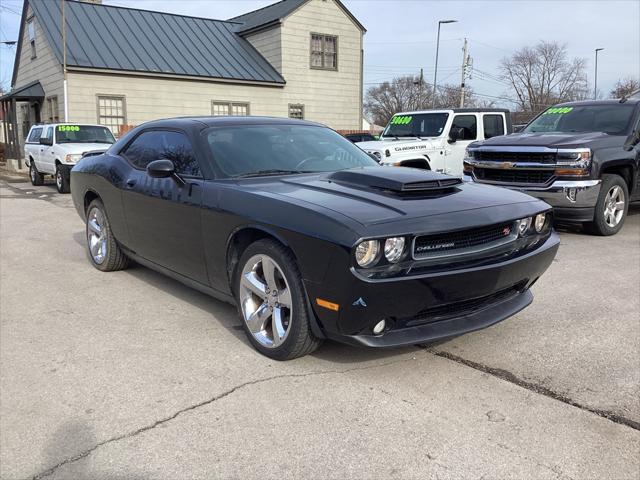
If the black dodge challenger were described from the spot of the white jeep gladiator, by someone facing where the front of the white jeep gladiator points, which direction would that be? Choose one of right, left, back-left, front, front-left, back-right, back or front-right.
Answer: front-left

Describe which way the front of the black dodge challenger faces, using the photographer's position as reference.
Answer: facing the viewer and to the right of the viewer

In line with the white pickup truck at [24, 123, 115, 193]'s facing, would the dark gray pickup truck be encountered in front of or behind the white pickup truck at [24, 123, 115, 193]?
in front

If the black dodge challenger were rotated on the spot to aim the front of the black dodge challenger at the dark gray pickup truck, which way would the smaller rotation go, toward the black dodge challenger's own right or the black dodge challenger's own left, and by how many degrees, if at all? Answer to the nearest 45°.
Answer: approximately 90° to the black dodge challenger's own left

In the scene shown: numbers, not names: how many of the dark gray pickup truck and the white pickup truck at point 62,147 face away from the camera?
0

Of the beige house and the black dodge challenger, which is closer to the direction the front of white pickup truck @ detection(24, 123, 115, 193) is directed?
the black dodge challenger

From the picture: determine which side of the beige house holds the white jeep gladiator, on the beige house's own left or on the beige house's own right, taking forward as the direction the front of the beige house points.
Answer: on the beige house's own left

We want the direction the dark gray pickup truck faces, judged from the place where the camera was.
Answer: facing the viewer and to the left of the viewer

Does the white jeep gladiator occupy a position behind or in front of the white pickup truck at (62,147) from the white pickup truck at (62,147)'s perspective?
in front

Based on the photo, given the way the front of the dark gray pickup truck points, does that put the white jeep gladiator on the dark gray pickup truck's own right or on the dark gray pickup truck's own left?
on the dark gray pickup truck's own right

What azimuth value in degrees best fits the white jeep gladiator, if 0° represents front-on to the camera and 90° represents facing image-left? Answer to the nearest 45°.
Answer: approximately 45°

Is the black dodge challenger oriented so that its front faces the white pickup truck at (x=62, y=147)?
no

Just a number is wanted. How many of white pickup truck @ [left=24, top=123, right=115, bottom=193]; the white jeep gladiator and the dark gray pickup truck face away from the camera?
0

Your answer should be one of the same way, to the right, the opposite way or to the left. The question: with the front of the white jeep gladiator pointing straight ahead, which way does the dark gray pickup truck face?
the same way

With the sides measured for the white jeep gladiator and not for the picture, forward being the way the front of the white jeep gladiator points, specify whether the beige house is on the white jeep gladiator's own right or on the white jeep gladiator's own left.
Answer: on the white jeep gladiator's own right

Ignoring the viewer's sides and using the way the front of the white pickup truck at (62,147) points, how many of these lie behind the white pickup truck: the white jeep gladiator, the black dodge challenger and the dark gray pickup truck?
0
